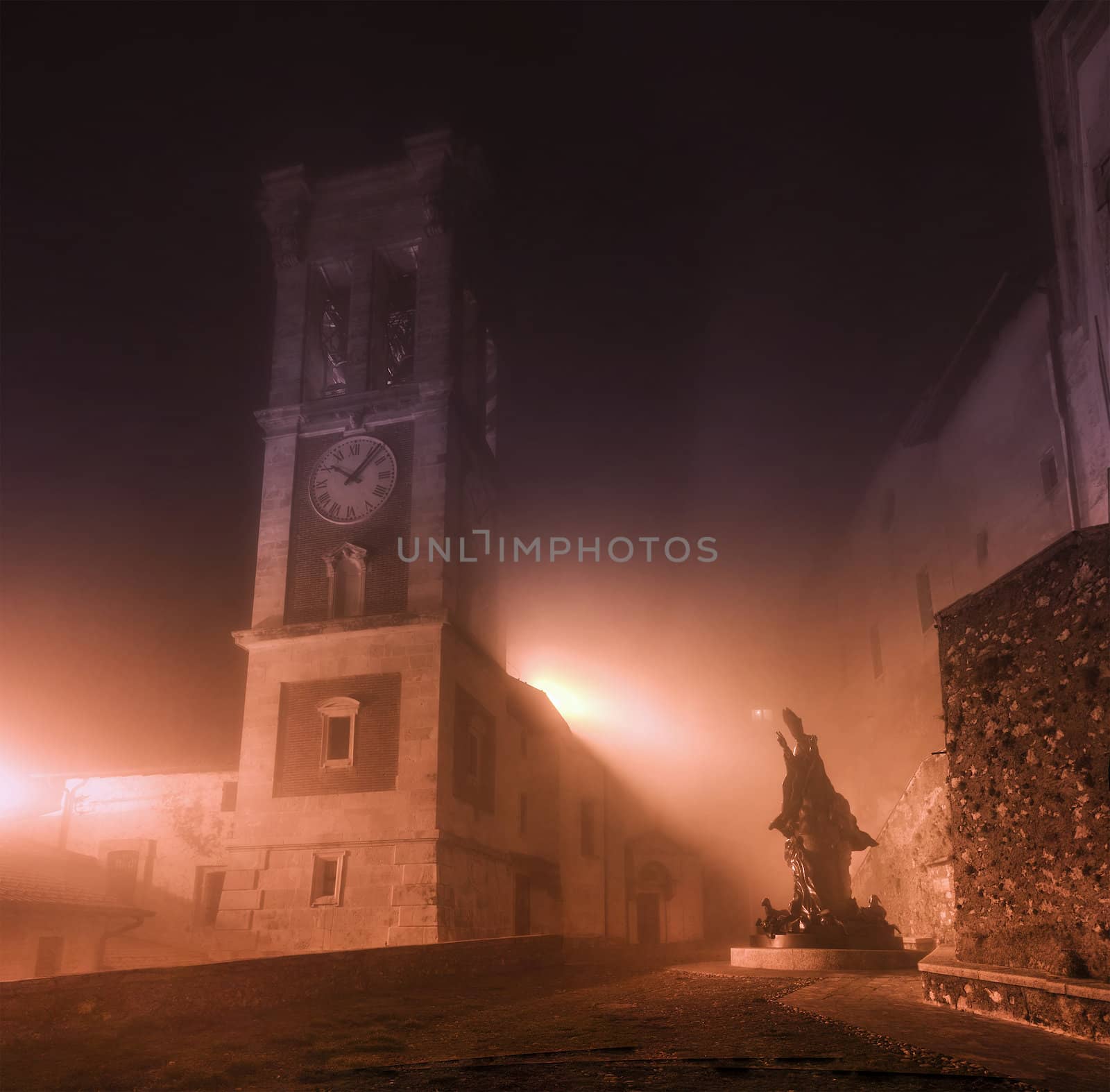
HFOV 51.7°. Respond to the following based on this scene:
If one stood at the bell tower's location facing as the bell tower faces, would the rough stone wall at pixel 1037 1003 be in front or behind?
in front

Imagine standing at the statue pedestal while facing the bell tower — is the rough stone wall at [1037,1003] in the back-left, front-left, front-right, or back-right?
back-left

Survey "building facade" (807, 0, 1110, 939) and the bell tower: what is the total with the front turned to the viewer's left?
1

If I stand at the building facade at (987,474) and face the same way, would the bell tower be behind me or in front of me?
in front

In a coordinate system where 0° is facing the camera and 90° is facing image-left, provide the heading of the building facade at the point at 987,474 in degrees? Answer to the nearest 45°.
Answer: approximately 90°

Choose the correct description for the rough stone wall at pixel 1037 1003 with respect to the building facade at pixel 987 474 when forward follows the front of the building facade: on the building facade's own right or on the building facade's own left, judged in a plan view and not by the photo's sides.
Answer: on the building facade's own left

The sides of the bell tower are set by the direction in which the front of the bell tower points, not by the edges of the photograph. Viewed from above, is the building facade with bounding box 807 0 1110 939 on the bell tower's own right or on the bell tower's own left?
on the bell tower's own left

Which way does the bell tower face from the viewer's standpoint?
toward the camera
